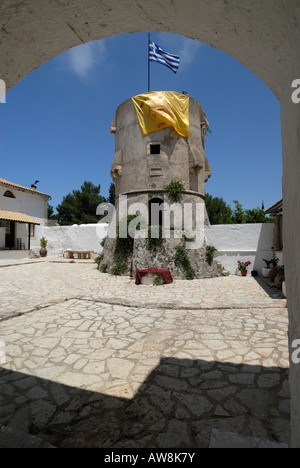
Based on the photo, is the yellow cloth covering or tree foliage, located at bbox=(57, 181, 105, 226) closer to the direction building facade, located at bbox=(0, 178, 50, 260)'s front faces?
the yellow cloth covering

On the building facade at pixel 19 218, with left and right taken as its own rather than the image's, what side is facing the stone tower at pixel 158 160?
front

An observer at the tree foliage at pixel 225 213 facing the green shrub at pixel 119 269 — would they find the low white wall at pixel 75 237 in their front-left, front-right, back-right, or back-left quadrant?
front-right

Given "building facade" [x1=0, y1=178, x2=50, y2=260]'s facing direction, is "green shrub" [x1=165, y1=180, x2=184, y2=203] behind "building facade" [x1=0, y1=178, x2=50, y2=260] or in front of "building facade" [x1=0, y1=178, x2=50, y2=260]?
in front

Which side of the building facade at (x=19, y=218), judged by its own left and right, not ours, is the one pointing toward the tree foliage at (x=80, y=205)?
left

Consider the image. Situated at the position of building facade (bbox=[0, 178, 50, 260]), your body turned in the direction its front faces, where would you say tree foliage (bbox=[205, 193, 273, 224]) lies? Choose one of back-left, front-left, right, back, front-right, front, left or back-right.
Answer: front-left

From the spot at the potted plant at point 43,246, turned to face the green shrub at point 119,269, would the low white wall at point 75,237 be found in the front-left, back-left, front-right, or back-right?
front-left

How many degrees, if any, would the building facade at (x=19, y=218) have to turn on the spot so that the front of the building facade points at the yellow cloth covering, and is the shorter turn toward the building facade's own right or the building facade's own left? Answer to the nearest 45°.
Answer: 0° — it already faces it

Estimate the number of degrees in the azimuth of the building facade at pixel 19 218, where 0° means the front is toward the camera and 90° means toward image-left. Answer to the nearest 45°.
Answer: approximately 315°

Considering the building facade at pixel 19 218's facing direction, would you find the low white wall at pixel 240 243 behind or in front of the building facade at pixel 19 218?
in front

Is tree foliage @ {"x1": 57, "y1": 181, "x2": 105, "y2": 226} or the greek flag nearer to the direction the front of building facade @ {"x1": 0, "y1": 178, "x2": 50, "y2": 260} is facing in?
the greek flag
